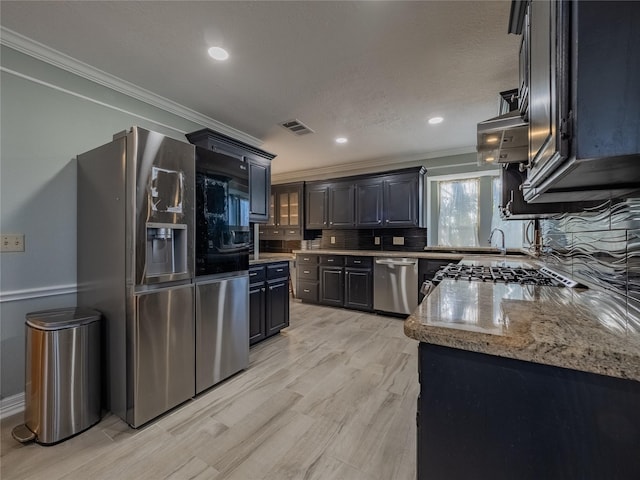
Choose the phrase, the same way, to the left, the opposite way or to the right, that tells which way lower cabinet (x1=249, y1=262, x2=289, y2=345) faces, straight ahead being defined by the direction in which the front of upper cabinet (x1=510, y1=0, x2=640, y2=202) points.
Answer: the opposite way

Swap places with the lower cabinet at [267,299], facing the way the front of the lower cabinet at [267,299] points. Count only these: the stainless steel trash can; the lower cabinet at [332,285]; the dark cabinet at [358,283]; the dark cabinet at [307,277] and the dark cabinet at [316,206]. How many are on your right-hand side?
1

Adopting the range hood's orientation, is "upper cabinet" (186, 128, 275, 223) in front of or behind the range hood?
in front

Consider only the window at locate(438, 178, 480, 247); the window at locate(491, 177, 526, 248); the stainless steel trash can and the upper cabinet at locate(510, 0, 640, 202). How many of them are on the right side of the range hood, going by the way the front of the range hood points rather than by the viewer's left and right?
2

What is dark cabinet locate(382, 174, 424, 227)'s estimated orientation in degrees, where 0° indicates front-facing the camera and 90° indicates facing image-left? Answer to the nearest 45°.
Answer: approximately 0°

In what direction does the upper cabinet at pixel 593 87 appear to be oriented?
to the viewer's left

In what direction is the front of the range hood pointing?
to the viewer's left

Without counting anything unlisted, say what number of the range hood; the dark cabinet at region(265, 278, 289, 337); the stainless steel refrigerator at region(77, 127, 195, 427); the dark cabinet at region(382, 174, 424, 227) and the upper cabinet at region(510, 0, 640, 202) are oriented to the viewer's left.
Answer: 2

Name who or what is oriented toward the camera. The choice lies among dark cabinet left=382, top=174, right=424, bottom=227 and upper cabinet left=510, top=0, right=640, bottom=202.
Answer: the dark cabinet

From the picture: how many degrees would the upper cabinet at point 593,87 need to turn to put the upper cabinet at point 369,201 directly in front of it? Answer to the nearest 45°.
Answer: approximately 45° to its right

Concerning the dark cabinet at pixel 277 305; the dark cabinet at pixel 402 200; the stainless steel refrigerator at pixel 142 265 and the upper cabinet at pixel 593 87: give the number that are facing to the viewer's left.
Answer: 1

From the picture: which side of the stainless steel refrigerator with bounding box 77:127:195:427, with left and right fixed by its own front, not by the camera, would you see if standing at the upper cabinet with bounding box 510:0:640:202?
front

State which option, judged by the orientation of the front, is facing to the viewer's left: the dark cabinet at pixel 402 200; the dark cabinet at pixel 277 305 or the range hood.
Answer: the range hood

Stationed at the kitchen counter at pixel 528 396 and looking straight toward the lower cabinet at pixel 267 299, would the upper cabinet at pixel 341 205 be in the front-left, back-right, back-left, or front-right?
front-right
